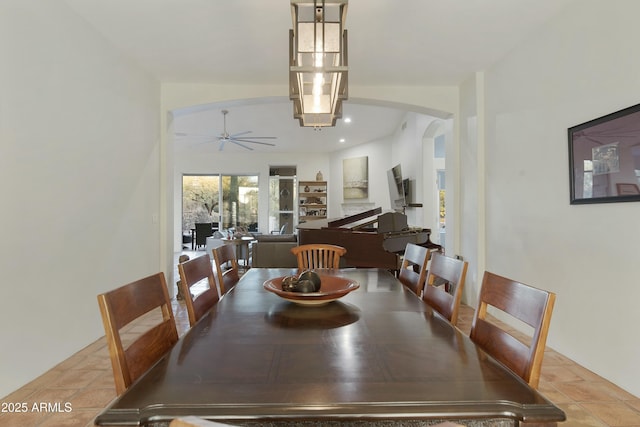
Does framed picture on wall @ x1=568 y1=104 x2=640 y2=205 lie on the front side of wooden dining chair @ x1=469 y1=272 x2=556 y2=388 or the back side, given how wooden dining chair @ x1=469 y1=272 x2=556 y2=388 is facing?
on the back side

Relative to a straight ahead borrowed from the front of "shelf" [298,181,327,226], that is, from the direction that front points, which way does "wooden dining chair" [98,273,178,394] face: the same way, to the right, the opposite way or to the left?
to the left

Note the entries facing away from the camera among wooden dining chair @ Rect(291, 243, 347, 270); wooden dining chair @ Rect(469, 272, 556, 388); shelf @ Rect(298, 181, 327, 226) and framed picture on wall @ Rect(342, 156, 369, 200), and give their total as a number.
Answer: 0

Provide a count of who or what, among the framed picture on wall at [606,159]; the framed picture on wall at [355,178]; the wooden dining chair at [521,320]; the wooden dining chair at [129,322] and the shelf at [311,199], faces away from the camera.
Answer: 0

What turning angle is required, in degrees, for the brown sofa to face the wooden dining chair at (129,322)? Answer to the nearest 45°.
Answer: approximately 180°

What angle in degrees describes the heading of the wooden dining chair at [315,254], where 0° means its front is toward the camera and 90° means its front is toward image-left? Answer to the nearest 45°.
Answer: approximately 0°

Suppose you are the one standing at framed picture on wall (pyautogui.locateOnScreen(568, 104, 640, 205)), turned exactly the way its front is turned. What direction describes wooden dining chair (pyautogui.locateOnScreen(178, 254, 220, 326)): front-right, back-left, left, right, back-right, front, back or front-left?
front

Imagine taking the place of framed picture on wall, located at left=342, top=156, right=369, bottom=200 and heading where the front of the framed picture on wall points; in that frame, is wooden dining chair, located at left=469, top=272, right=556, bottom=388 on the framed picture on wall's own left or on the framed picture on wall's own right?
on the framed picture on wall's own left

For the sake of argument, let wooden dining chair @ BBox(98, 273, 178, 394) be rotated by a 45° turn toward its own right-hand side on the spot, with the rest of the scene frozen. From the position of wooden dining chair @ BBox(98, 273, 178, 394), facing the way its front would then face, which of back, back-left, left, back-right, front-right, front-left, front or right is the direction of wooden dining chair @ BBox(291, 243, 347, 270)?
back-left

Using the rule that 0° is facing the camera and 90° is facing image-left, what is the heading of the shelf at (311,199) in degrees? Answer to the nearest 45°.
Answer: approximately 0°

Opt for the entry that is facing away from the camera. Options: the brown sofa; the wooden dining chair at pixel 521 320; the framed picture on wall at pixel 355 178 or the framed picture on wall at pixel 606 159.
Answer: the brown sofa

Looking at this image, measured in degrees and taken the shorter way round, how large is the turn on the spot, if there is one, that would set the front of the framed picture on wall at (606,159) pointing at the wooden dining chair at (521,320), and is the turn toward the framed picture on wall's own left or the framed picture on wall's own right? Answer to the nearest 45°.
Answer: approximately 45° to the framed picture on wall's own left

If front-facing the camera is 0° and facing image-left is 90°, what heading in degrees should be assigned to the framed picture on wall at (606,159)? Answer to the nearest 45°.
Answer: approximately 45°

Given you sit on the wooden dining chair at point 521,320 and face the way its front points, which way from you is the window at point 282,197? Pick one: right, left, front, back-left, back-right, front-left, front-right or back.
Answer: right

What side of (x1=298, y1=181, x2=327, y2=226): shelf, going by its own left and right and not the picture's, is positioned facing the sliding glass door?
right

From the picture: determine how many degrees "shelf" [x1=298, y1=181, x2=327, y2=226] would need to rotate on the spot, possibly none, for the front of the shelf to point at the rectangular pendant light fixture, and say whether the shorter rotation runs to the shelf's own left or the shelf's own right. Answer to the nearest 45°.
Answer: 0° — it already faces it

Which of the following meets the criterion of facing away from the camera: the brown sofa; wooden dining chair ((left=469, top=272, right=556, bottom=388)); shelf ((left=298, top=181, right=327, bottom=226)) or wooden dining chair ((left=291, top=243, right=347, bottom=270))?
the brown sofa
